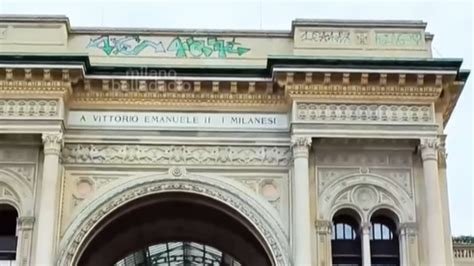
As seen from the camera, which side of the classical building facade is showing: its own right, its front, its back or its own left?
front
